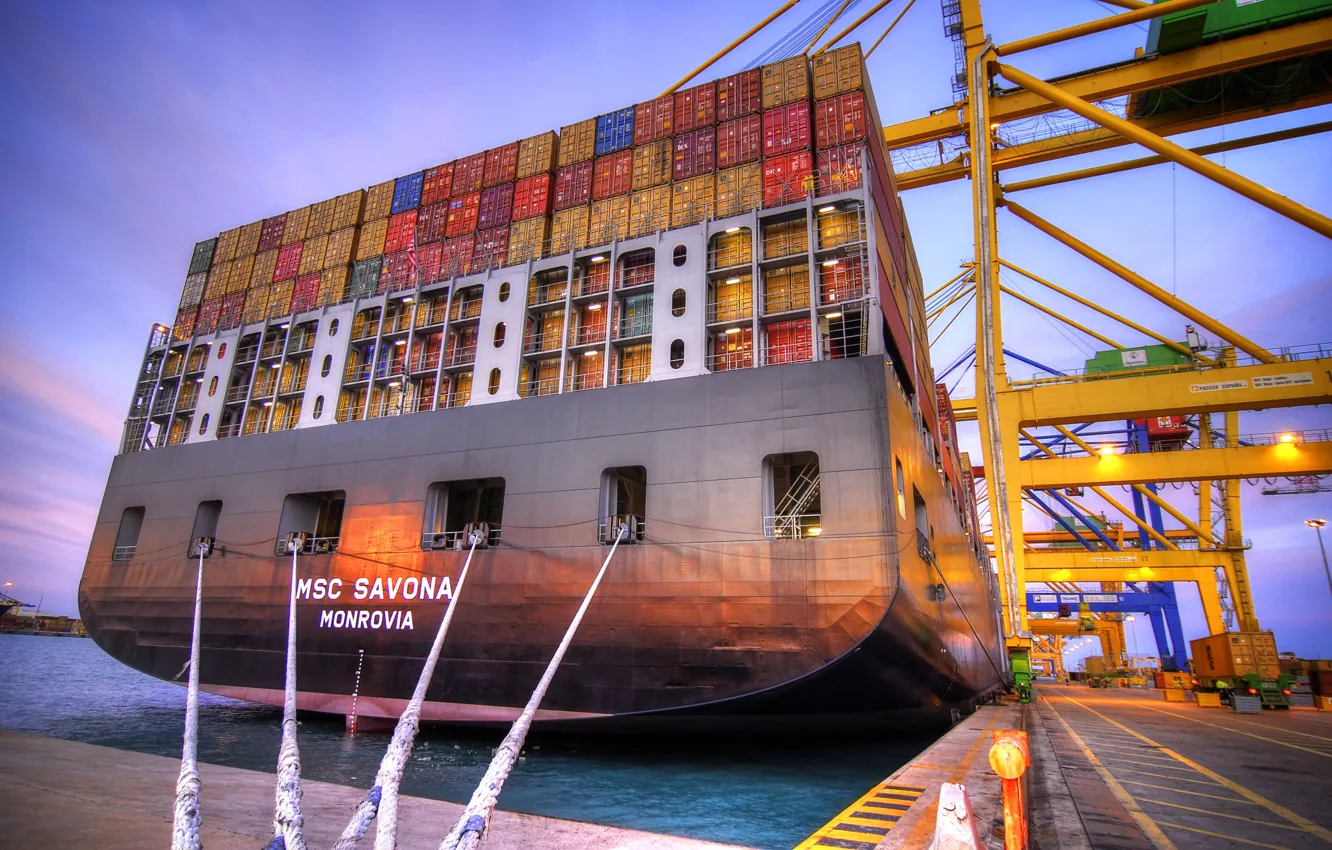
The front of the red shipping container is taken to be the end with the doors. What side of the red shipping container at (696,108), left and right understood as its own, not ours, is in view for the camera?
front

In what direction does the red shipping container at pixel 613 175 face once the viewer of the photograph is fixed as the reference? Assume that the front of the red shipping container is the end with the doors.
facing the viewer

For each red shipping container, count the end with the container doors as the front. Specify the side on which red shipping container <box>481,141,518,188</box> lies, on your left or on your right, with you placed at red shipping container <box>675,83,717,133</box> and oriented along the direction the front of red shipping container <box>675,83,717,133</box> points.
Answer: on your right

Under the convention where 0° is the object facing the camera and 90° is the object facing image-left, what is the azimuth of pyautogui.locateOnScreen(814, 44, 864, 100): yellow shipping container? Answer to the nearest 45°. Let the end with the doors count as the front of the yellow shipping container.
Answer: approximately 0°

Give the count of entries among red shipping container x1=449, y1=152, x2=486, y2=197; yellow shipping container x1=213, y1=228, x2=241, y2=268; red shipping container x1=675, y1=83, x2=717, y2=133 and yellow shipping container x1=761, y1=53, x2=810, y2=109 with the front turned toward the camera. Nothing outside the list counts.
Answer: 4

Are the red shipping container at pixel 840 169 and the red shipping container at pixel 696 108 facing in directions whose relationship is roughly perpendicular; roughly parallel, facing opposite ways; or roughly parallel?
roughly parallel

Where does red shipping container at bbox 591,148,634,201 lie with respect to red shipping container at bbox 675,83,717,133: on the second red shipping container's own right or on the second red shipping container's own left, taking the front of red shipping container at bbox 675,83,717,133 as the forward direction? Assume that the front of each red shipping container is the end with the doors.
on the second red shipping container's own right

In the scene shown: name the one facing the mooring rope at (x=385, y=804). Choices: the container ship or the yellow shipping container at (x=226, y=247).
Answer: the yellow shipping container

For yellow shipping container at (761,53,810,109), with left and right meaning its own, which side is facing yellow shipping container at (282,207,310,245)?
right

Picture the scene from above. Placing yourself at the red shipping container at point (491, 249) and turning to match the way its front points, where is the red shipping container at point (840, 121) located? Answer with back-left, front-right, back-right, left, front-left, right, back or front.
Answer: front-left

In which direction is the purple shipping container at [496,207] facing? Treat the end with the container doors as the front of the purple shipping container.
toward the camera

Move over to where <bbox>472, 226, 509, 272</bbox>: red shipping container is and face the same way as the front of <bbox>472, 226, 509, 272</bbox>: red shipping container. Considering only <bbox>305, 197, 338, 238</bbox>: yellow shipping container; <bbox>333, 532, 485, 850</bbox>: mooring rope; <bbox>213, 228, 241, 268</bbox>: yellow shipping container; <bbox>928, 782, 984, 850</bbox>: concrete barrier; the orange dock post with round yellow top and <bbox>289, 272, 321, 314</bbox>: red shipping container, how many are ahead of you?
3

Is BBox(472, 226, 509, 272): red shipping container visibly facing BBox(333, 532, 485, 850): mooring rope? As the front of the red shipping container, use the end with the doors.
yes
